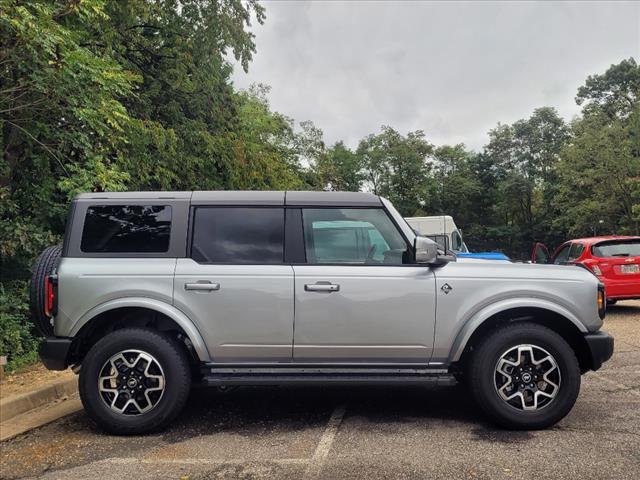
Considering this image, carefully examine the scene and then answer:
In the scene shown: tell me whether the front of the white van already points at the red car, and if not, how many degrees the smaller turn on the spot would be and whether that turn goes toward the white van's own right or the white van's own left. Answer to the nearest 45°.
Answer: approximately 45° to the white van's own right

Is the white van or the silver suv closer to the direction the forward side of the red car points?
the white van

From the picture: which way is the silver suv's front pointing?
to the viewer's right

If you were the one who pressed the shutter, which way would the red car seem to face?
facing away from the viewer and to the left of the viewer

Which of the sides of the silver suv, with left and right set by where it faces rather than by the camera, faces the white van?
left

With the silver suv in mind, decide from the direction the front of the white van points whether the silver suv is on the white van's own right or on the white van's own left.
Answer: on the white van's own right

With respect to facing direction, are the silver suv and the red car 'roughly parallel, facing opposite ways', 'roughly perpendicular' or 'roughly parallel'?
roughly perpendicular

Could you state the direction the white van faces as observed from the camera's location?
facing to the right of the viewer

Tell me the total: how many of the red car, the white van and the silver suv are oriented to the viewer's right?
2

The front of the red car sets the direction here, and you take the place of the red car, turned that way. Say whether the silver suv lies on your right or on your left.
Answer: on your left
